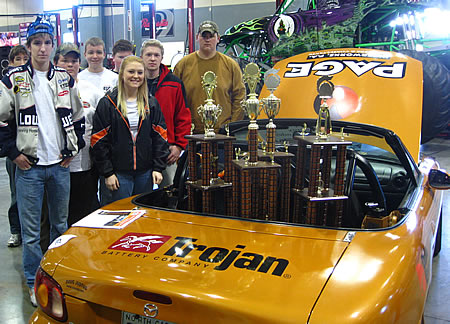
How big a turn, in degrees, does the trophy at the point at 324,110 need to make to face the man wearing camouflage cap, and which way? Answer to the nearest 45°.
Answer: approximately 135° to its right

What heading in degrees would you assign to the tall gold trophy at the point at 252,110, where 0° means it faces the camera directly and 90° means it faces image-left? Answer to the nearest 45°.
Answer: approximately 0°

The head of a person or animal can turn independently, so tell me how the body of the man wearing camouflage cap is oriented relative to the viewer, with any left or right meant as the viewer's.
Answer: facing the viewer

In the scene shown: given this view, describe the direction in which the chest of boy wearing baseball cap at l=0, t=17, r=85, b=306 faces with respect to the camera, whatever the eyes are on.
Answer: toward the camera

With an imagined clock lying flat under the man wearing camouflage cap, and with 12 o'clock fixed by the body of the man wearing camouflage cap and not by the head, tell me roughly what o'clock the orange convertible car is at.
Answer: The orange convertible car is roughly at 12 o'clock from the man wearing camouflage cap.

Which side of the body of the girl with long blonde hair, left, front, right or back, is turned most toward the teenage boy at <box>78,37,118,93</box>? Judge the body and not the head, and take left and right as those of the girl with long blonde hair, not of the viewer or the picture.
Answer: back

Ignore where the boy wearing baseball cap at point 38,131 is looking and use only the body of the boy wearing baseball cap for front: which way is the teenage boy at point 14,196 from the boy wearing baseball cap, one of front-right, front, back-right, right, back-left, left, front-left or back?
back

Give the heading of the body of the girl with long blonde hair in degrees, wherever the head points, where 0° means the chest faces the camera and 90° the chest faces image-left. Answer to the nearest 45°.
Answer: approximately 0°

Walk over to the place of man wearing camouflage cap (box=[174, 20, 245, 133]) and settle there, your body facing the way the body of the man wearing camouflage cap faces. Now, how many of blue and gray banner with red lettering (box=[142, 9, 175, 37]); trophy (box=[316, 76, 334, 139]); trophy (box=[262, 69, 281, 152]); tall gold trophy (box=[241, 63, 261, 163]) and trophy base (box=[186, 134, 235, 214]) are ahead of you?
4
